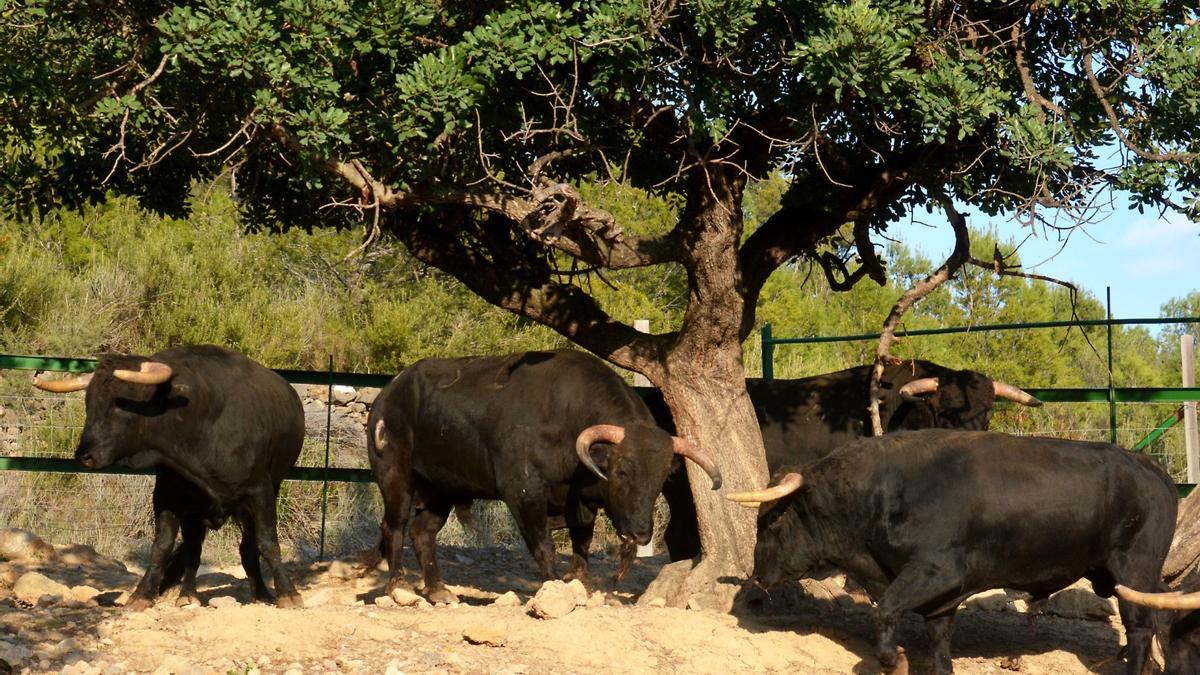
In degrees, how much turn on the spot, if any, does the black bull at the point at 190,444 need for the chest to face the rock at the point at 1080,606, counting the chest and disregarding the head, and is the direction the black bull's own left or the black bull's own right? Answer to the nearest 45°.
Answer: approximately 135° to the black bull's own left

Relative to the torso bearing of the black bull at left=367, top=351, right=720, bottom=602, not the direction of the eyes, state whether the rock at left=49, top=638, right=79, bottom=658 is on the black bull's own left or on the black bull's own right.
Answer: on the black bull's own right

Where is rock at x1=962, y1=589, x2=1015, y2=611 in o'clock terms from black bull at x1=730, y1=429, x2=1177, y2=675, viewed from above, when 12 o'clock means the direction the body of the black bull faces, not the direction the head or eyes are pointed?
The rock is roughly at 3 o'clock from the black bull.

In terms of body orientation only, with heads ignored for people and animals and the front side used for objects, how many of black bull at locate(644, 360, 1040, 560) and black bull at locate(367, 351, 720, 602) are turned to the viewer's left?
0

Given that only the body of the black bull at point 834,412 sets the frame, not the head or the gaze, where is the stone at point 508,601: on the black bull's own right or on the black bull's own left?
on the black bull's own right

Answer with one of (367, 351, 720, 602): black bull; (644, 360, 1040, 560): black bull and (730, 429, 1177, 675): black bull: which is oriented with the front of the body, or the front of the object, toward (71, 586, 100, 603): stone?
(730, 429, 1177, 675): black bull

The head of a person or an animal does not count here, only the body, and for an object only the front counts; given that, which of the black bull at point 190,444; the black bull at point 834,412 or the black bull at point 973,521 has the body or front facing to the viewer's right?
the black bull at point 834,412

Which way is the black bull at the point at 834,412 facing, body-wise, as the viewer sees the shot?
to the viewer's right

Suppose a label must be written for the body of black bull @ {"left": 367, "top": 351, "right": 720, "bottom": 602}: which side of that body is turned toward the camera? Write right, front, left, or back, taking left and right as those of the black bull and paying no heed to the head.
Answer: right

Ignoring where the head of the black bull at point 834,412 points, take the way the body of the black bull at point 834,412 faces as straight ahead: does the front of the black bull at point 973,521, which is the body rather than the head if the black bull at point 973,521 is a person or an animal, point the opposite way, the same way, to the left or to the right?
the opposite way

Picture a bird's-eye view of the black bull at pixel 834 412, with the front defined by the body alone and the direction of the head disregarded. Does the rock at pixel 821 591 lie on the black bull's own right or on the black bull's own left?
on the black bull's own right

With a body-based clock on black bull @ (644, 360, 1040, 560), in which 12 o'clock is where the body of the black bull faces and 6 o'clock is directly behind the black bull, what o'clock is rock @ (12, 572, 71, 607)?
The rock is roughly at 5 o'clock from the black bull.

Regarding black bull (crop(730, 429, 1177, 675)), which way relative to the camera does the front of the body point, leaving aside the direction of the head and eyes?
to the viewer's left
